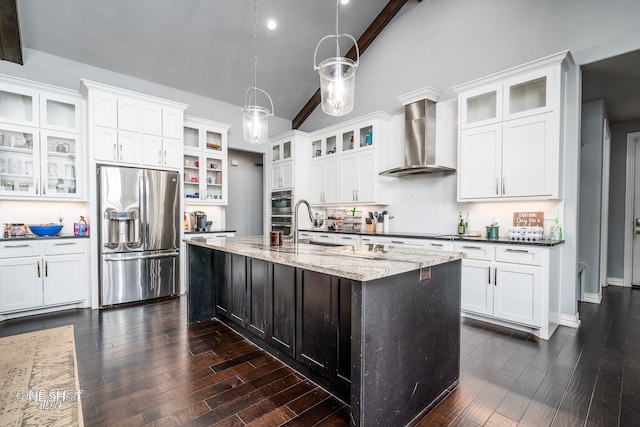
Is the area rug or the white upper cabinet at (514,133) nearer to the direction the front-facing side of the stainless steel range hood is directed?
the area rug

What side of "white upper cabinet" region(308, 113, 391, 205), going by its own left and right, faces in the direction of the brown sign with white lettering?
left

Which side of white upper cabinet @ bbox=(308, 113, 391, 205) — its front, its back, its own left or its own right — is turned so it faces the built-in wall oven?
right

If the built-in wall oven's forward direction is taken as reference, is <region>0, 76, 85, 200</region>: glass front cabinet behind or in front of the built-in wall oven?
in front

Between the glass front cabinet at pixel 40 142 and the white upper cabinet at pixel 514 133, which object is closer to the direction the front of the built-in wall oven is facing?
the glass front cabinet

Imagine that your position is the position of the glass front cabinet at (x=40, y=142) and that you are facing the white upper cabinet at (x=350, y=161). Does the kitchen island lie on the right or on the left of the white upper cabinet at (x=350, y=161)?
right

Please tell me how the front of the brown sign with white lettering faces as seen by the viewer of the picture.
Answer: facing the viewer

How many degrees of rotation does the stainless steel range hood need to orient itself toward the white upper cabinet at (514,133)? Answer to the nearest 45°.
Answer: approximately 90° to its left

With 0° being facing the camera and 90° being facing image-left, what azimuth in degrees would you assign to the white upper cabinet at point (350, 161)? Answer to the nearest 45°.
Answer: approximately 45°

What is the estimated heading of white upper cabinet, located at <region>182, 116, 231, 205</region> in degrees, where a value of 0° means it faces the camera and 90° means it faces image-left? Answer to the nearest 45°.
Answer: approximately 315°

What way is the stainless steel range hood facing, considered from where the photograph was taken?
facing the viewer and to the left of the viewer

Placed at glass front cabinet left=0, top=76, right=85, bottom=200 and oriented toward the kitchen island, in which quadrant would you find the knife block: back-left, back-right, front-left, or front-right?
front-left
